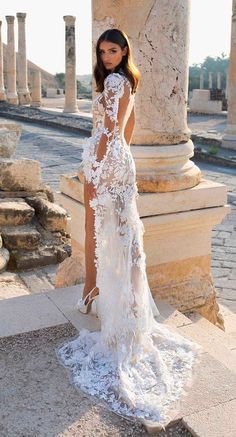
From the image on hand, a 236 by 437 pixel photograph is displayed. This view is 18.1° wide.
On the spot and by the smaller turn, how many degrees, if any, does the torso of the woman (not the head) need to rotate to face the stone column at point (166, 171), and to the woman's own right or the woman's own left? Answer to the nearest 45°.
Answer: approximately 90° to the woman's own right

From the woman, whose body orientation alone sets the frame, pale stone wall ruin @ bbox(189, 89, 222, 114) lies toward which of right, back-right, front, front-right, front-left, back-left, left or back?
right

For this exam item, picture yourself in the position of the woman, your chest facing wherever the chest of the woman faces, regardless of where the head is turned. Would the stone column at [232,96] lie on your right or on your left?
on your right
